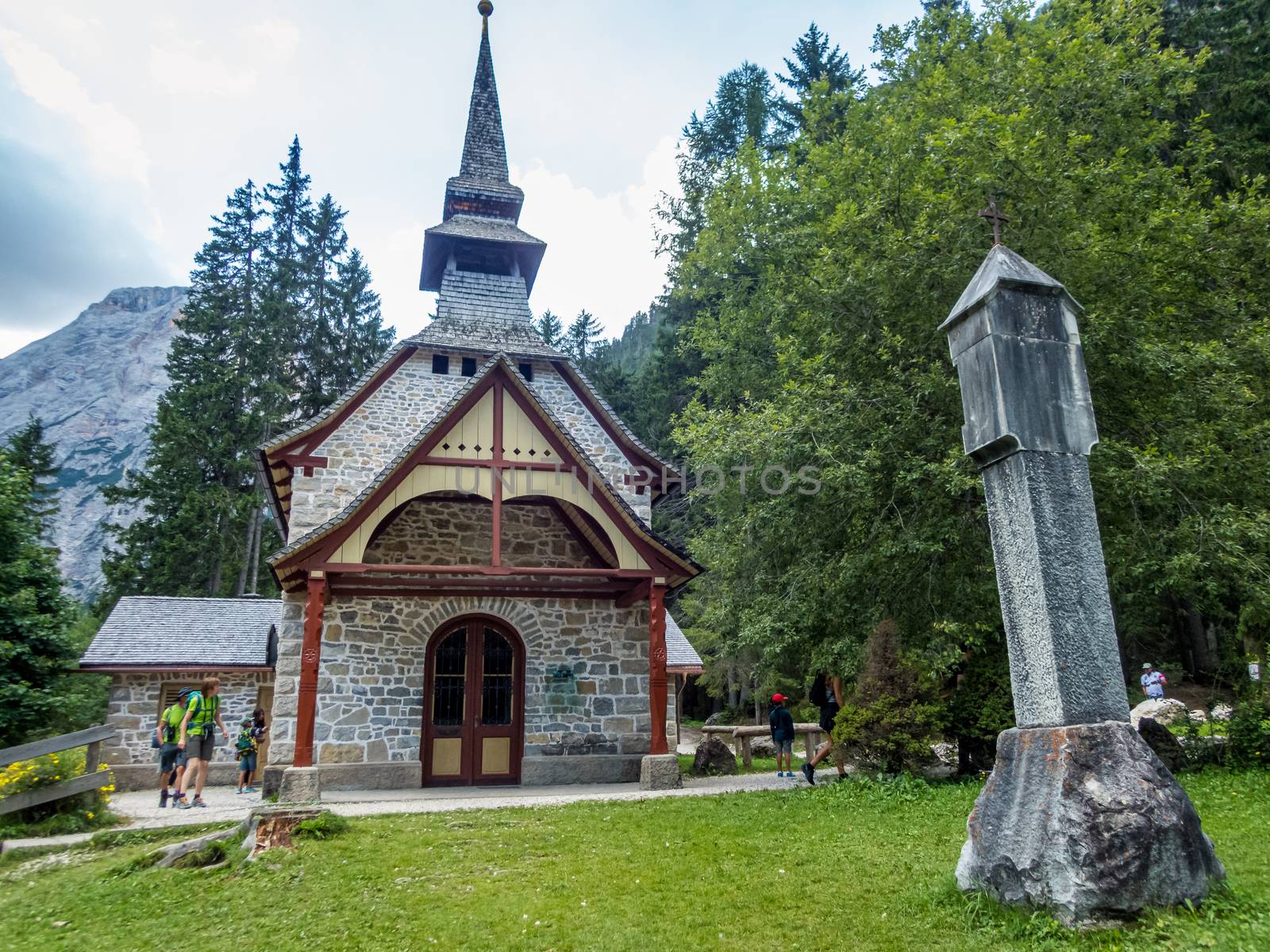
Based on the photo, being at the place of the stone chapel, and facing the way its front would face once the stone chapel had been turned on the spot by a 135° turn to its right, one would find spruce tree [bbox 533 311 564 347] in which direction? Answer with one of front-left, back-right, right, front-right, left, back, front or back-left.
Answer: front-right

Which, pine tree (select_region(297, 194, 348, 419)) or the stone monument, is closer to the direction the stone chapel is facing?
the stone monument

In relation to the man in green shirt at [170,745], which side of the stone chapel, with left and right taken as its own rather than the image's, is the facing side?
right

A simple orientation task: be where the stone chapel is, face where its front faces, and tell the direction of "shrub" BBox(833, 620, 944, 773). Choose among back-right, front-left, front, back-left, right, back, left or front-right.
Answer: front-left

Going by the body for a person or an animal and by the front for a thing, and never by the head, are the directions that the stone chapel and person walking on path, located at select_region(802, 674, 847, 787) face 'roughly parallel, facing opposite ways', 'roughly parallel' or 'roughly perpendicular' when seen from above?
roughly perpendicular

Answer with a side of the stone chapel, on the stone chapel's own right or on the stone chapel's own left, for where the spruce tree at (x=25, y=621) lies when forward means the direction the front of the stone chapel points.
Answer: on the stone chapel's own right

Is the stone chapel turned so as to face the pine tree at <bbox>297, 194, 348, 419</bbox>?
no

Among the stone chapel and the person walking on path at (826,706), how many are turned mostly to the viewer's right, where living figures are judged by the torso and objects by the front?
1

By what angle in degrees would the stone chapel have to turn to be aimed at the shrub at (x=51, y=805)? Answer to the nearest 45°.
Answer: approximately 45° to its right

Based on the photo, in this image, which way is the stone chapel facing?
toward the camera

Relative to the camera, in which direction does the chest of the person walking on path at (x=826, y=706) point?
to the viewer's right

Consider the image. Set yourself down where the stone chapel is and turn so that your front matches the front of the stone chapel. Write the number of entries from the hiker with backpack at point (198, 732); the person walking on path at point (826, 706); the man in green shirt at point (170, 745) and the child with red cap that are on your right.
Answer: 2

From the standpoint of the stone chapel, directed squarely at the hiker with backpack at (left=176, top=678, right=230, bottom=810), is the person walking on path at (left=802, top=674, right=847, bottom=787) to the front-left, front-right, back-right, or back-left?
back-left

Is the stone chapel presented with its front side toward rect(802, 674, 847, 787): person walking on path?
no

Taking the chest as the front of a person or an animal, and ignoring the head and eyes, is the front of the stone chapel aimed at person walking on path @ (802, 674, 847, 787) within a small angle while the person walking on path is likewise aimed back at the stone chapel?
no

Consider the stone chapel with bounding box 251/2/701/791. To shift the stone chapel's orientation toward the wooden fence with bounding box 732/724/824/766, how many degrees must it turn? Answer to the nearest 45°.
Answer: approximately 135° to its left
